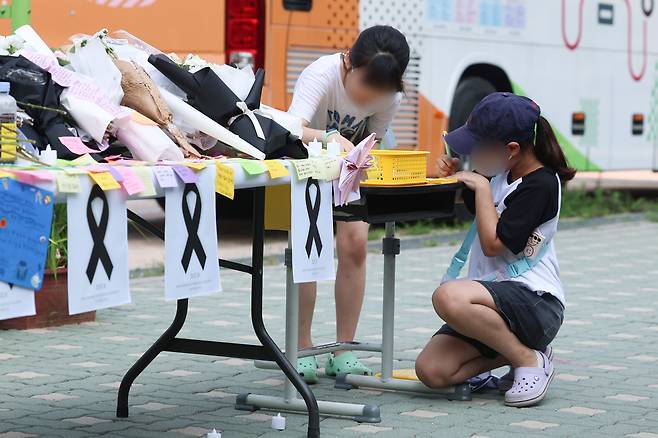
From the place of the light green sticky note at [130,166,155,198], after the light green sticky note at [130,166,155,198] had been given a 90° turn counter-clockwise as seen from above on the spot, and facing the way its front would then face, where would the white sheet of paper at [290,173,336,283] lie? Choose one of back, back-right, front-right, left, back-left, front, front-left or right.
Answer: front-left

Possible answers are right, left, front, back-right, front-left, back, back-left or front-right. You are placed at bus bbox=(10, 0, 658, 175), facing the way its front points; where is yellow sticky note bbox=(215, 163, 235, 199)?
back-right

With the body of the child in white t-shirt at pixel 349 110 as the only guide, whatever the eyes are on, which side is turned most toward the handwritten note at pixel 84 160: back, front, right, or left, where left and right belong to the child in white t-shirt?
right

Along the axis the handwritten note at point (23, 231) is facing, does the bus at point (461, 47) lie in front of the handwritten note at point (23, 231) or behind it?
behind

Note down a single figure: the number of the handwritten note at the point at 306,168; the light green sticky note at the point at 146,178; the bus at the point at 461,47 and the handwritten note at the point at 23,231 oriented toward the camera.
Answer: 3

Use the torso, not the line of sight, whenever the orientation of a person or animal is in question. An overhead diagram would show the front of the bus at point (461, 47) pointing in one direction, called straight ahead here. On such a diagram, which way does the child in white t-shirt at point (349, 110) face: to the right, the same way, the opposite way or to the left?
to the right

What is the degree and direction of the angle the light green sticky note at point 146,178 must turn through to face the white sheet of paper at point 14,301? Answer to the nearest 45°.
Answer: approximately 45° to its right

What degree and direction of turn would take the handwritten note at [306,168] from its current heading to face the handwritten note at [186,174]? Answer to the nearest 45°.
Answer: approximately 45° to its right

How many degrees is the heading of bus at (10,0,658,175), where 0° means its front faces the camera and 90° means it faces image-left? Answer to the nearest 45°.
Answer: approximately 225°
